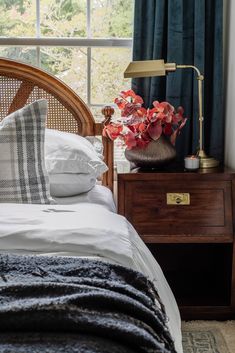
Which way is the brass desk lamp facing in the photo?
to the viewer's left

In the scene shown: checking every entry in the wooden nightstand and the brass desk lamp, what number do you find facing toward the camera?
1

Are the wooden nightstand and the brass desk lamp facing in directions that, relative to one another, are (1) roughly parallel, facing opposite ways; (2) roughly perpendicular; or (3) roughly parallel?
roughly perpendicular

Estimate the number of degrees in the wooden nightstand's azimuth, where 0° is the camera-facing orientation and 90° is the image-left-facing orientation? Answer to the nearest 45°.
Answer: approximately 0°

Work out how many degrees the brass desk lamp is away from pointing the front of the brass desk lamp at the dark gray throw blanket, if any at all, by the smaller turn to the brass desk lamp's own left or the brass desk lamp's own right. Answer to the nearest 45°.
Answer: approximately 90° to the brass desk lamp's own left

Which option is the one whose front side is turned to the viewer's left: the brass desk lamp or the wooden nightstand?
the brass desk lamp

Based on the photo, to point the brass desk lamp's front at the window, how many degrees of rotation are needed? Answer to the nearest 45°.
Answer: approximately 45° to its right
